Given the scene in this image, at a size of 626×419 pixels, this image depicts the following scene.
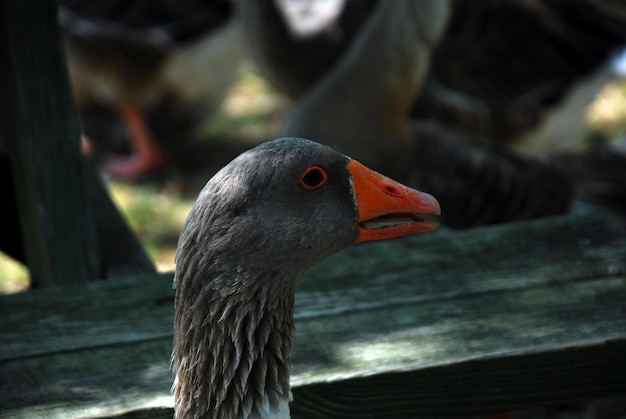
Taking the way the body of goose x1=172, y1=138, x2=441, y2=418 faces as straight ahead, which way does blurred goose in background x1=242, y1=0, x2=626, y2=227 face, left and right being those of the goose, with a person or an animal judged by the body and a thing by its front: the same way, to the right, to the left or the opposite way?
the opposite way

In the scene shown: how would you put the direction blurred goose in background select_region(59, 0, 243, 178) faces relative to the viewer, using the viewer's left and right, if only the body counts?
facing to the left of the viewer

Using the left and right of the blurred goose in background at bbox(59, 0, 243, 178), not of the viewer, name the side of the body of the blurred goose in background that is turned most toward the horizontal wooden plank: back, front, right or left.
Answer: left

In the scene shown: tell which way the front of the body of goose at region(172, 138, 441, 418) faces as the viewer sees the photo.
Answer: to the viewer's right

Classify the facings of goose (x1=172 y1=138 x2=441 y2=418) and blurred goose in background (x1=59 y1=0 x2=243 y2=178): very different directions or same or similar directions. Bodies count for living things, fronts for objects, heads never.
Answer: very different directions

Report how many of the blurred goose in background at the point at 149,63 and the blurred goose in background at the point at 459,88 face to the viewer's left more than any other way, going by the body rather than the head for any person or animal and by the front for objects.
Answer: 2

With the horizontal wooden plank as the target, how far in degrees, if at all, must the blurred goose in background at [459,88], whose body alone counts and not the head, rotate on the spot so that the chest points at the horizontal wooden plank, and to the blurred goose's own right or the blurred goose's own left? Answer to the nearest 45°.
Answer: approximately 90° to the blurred goose's own left

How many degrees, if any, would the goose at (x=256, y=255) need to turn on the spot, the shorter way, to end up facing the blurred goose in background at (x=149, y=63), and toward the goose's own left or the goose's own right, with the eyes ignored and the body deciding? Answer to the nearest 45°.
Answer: approximately 90° to the goose's own left

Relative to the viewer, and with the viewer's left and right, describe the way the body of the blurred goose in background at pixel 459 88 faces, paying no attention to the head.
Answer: facing to the left of the viewer
